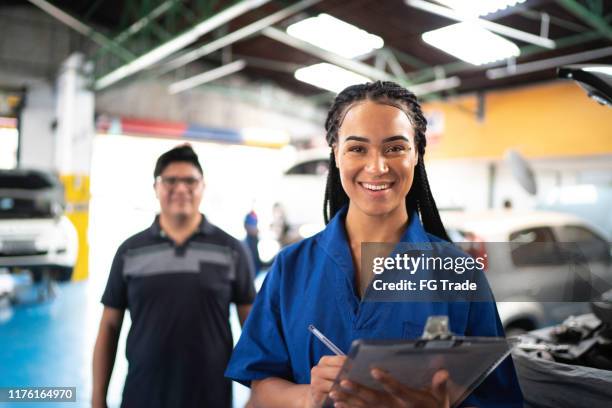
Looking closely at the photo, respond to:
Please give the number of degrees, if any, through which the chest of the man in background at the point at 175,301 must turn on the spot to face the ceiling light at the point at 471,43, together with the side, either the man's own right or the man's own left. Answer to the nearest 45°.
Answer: approximately 135° to the man's own left

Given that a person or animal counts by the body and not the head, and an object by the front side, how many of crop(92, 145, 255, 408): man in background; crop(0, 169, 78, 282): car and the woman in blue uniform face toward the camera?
3

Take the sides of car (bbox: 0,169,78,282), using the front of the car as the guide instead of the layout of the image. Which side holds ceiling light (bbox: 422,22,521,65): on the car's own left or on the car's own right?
on the car's own left

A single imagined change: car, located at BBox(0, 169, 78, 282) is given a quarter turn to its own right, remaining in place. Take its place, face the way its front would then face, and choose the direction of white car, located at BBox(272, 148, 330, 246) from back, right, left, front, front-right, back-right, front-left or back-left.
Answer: back

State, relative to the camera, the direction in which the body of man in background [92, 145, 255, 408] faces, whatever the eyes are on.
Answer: toward the camera

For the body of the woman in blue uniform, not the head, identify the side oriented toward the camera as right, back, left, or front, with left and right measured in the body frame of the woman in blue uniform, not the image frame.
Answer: front

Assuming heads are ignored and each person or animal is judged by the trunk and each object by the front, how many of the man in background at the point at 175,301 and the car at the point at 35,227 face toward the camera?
2

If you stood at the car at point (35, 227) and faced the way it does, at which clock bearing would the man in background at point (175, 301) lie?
The man in background is roughly at 12 o'clock from the car.

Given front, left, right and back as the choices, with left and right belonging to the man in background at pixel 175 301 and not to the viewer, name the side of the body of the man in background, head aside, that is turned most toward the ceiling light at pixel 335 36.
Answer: back
